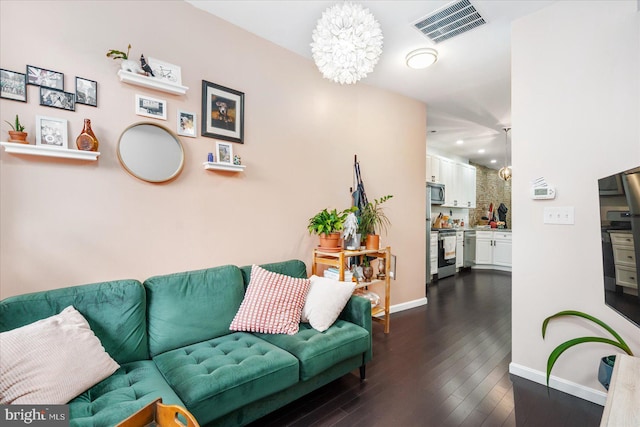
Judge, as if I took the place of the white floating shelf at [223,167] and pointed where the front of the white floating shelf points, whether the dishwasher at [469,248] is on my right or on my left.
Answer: on my left

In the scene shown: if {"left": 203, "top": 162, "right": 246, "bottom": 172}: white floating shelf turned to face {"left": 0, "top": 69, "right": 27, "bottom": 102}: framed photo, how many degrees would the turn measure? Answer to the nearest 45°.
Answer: approximately 135° to its right

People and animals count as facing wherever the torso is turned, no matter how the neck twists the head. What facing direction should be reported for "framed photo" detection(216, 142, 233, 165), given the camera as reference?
facing the viewer and to the right of the viewer

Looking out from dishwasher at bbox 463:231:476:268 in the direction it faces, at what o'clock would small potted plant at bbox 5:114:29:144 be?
The small potted plant is roughly at 2 o'clock from the dishwasher.

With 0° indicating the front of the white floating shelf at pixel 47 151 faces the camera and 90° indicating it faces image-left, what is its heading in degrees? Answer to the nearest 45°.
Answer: approximately 315°

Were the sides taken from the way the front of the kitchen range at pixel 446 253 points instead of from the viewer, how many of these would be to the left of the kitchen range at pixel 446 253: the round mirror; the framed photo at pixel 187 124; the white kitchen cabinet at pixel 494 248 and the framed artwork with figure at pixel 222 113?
1

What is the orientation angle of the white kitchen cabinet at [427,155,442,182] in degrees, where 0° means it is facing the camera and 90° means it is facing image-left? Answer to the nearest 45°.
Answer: approximately 315°

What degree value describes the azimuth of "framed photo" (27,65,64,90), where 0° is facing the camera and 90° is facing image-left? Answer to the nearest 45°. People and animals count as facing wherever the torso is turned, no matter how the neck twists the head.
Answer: approximately 315°

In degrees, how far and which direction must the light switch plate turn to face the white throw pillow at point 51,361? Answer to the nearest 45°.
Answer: approximately 45° to its right

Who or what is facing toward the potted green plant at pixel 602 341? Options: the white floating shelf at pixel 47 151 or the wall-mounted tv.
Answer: the white floating shelf
